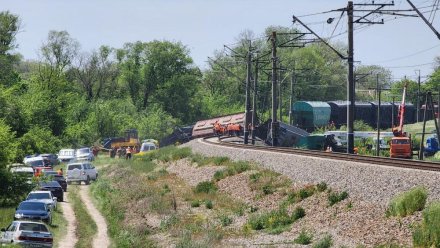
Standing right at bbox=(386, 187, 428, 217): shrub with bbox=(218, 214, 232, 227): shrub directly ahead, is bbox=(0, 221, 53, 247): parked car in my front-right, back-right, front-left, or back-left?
front-left

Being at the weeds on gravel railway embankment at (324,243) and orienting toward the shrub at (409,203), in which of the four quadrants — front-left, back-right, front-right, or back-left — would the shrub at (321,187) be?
front-left

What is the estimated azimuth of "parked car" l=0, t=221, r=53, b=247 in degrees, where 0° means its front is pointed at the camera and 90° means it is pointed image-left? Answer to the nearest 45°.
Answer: approximately 135°
